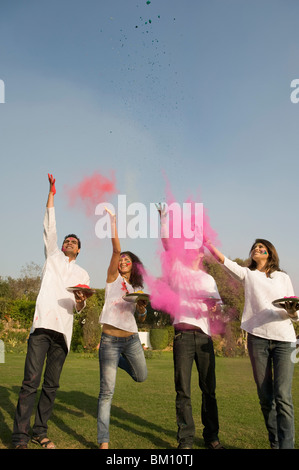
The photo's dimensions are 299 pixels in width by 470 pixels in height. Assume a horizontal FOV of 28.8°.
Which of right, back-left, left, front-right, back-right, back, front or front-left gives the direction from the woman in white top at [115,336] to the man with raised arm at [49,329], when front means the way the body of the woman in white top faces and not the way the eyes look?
right

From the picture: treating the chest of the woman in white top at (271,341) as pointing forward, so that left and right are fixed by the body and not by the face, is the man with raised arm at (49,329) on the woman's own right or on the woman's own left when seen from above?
on the woman's own right

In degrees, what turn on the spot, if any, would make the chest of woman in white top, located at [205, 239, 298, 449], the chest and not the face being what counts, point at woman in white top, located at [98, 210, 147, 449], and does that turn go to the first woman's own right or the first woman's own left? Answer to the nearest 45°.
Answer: approximately 90° to the first woman's own right

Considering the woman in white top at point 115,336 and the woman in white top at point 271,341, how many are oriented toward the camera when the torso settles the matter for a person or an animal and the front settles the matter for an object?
2

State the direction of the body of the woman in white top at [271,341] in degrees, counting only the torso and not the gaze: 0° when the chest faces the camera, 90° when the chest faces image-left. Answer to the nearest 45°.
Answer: approximately 0°
